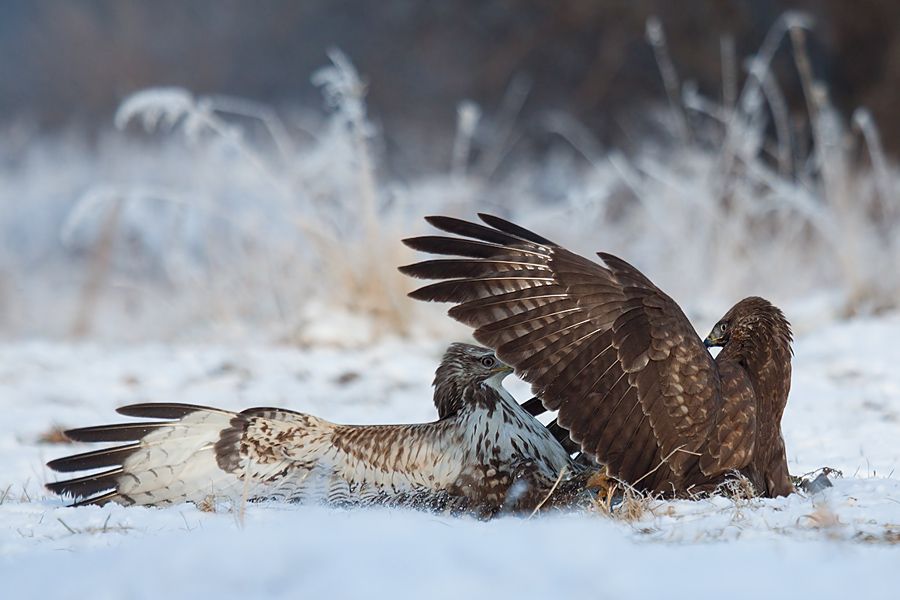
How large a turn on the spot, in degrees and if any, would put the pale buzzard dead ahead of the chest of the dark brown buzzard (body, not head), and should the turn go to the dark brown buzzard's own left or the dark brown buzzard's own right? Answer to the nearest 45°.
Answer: approximately 45° to the dark brown buzzard's own left

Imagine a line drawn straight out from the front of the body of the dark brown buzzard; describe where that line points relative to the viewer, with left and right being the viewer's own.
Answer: facing away from the viewer and to the left of the viewer
